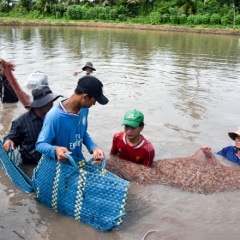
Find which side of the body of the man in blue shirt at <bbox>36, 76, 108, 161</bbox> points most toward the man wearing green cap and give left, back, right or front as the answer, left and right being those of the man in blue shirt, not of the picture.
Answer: left

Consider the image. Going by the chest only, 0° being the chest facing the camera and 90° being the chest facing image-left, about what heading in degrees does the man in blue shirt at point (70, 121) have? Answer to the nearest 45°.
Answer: approximately 315°

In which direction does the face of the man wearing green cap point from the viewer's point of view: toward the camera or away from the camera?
toward the camera

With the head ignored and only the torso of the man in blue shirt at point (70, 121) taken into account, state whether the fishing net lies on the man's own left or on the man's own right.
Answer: on the man's own left

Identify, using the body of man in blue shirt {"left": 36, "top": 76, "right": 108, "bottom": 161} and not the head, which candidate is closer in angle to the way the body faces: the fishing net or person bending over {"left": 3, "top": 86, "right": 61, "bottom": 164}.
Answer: the fishing net
